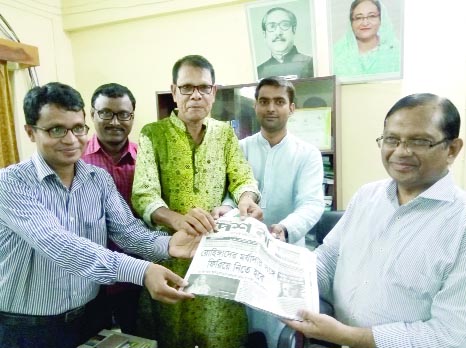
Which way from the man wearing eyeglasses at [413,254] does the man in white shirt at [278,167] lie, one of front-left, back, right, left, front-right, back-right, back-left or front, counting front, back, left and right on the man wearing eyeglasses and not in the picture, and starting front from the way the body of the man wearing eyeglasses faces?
right

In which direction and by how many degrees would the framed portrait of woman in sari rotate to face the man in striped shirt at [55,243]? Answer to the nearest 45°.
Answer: approximately 45° to its right

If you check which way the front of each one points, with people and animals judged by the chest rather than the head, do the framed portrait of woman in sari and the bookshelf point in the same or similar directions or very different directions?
same or similar directions

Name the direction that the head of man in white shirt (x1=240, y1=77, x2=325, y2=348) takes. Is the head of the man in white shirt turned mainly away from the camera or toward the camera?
toward the camera

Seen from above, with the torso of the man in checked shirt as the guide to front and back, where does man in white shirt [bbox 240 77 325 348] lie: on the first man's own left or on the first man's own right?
on the first man's own left

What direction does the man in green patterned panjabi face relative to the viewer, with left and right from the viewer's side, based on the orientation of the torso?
facing the viewer

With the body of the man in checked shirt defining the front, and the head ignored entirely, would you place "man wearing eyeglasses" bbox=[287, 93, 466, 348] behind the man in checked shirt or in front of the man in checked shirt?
in front

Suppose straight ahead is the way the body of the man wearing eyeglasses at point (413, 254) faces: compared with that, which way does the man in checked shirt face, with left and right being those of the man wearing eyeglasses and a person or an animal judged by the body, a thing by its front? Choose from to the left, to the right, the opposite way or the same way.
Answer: to the left

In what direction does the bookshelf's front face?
toward the camera

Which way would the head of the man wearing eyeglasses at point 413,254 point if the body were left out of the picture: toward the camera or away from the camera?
toward the camera

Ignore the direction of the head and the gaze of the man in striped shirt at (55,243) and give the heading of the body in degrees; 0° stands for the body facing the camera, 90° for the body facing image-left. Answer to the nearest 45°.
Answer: approximately 315°
